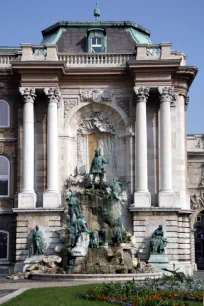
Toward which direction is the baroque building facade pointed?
toward the camera

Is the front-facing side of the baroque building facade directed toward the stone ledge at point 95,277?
yes

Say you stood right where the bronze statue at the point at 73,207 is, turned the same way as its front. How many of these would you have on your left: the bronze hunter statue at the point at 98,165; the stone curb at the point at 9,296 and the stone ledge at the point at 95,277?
1

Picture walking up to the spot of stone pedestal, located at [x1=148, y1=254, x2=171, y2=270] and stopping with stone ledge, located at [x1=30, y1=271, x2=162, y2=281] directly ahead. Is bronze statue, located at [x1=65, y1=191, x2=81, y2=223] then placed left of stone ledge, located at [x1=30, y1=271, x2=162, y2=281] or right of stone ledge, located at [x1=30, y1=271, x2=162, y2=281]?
right

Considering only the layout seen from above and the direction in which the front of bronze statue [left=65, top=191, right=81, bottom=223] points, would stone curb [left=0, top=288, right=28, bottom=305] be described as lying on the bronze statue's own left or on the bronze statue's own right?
on the bronze statue's own right
